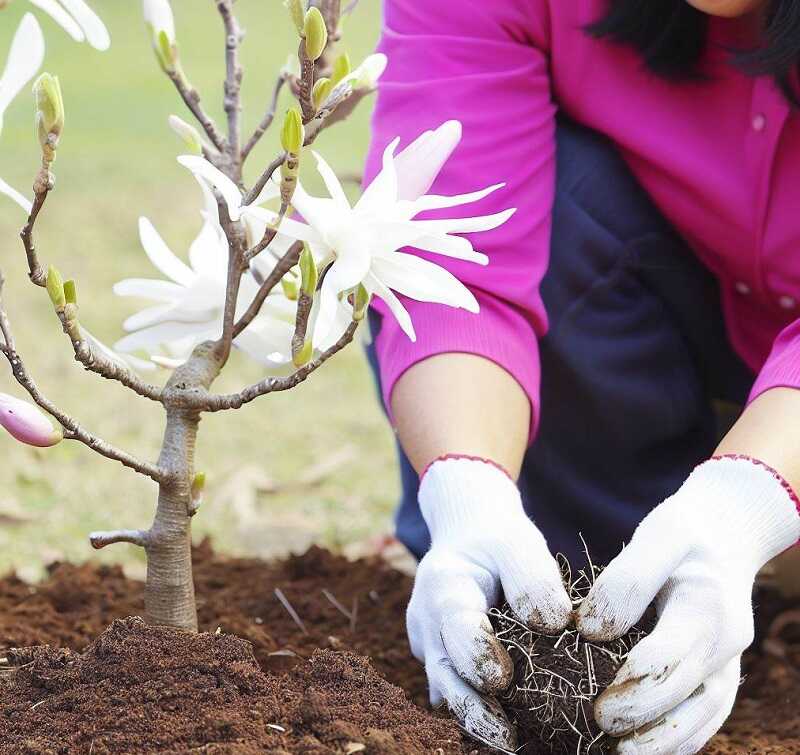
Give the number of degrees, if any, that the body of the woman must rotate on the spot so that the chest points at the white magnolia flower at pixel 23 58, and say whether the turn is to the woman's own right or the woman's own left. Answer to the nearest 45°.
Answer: approximately 45° to the woman's own right

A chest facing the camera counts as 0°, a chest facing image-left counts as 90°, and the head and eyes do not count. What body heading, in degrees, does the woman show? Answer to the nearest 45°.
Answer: approximately 0°
